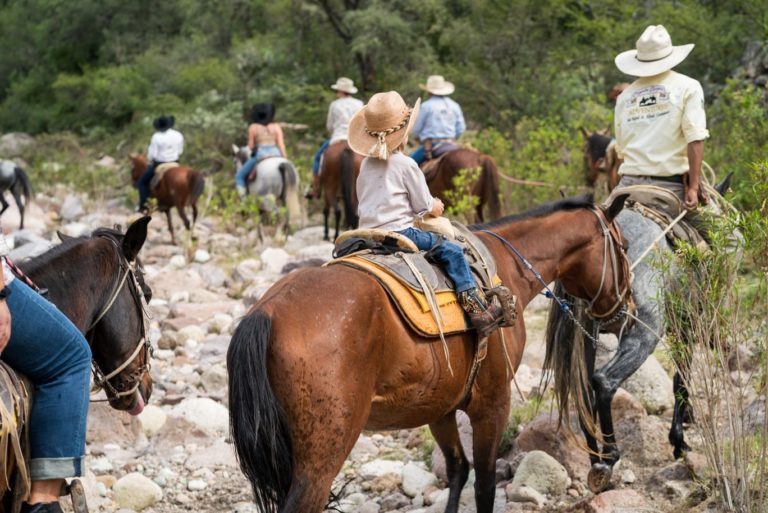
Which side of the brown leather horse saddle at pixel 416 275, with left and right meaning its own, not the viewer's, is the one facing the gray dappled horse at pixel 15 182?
left

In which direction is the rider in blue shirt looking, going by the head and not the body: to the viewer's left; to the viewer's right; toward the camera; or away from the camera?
away from the camera

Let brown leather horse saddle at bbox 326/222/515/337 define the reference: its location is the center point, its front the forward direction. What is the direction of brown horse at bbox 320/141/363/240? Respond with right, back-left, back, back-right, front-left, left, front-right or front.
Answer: front-left

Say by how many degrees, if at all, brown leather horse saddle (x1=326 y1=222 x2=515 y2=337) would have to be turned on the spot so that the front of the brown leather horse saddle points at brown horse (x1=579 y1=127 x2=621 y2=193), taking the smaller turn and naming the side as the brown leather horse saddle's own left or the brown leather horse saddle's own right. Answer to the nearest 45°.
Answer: approximately 45° to the brown leather horse saddle's own left

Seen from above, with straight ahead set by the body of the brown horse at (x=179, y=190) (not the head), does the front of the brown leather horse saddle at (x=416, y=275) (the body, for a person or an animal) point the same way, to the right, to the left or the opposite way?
to the right

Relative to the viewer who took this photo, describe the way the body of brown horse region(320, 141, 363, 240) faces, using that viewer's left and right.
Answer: facing away from the viewer and to the left of the viewer

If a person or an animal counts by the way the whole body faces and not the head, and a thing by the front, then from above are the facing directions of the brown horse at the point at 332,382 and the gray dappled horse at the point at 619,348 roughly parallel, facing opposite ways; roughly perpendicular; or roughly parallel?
roughly parallel

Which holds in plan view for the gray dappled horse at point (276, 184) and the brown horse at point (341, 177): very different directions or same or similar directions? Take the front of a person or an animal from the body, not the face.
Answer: same or similar directions

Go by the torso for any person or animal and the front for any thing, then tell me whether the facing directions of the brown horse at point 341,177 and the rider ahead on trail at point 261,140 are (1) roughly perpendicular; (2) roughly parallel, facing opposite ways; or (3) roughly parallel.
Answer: roughly parallel

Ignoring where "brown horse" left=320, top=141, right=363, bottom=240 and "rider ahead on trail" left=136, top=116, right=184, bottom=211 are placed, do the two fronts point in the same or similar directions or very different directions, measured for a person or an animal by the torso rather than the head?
same or similar directions

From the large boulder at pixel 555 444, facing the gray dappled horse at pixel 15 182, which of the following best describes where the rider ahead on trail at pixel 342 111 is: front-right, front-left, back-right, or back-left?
front-right

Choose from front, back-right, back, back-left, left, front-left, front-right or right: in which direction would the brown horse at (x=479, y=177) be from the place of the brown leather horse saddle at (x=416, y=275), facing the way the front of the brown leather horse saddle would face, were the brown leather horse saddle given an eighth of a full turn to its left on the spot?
front

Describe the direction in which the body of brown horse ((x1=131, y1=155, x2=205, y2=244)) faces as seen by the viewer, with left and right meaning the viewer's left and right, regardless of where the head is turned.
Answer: facing away from the viewer and to the left of the viewer

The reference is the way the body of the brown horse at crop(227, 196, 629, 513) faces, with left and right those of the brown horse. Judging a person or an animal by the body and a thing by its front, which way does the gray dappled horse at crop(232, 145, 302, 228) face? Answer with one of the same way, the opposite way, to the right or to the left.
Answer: to the left

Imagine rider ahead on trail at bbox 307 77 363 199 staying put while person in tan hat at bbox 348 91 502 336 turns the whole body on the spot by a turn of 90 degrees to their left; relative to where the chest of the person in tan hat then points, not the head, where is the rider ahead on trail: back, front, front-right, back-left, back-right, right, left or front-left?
front-right

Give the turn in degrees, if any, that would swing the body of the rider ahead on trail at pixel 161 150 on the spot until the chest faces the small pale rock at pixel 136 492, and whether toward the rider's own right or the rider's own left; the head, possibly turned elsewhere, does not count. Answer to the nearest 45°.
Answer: approximately 135° to the rider's own left

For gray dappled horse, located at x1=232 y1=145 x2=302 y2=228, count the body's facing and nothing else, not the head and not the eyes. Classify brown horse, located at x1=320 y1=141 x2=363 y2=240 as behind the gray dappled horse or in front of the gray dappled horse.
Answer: behind

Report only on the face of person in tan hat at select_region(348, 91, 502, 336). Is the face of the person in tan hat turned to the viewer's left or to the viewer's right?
to the viewer's right

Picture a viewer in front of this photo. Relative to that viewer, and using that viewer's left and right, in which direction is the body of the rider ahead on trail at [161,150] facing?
facing away from the viewer and to the left of the viewer
